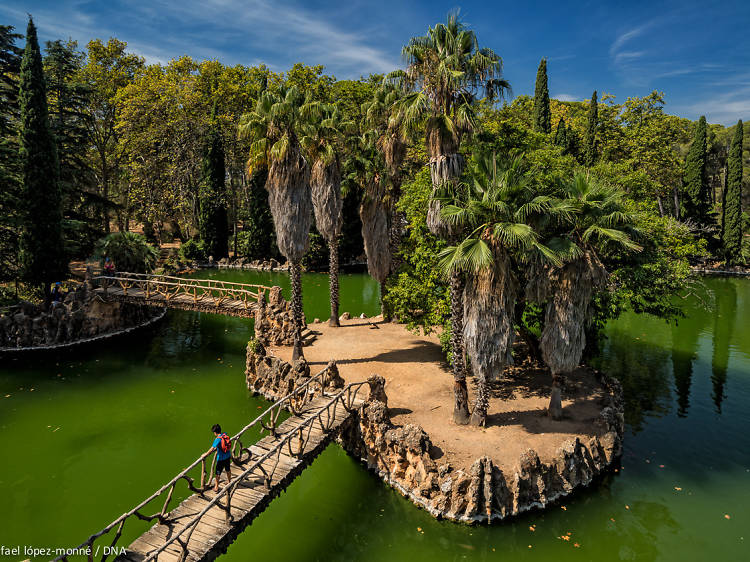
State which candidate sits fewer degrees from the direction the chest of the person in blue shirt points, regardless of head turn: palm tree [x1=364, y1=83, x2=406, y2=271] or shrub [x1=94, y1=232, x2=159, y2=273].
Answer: the shrub

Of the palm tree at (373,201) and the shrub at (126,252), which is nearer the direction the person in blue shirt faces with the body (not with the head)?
the shrub

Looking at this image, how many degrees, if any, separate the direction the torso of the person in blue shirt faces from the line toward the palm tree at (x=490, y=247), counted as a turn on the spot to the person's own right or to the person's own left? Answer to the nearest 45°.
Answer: approximately 135° to the person's own right

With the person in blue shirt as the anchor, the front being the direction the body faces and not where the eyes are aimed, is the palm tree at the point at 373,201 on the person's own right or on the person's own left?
on the person's own right

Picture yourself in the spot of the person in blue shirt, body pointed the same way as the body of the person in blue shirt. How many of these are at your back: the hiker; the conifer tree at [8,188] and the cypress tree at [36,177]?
0

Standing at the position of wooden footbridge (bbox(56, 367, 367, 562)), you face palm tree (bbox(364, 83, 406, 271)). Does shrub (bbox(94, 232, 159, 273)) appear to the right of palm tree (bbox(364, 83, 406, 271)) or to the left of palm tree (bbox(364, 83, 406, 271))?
left
